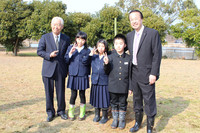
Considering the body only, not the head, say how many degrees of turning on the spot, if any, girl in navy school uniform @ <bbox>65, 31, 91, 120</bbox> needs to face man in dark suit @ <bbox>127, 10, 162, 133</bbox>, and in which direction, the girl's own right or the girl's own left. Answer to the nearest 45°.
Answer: approximately 45° to the girl's own left

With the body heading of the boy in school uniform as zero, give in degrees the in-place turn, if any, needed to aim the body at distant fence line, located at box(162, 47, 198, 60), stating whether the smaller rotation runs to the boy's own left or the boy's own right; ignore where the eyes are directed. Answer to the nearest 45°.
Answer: approximately 180°

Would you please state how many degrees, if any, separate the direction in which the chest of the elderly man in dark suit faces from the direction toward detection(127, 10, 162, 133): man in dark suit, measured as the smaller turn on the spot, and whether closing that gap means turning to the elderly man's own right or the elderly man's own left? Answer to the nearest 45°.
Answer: approximately 45° to the elderly man's own left

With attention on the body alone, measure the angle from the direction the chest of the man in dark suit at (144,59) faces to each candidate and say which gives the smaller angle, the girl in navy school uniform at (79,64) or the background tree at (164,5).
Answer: the girl in navy school uniform

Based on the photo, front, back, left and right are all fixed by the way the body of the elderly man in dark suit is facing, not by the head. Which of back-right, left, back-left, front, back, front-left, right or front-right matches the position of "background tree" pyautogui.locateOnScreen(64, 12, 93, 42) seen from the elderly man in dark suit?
back

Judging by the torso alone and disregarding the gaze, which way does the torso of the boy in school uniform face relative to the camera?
toward the camera

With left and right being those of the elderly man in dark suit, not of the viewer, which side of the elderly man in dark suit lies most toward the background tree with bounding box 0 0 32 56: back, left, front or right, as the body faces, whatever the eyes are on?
back

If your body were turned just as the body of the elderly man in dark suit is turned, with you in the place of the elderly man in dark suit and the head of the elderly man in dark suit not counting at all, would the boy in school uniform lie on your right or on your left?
on your left

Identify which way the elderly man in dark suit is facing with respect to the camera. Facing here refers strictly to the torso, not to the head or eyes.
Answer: toward the camera

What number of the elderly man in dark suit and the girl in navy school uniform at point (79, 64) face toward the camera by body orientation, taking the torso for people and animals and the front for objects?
2

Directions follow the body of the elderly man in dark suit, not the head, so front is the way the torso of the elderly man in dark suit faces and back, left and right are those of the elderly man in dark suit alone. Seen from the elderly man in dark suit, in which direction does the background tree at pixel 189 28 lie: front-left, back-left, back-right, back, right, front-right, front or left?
back-left

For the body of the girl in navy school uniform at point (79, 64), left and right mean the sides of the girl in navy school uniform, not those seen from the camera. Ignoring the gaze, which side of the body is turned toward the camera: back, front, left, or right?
front
